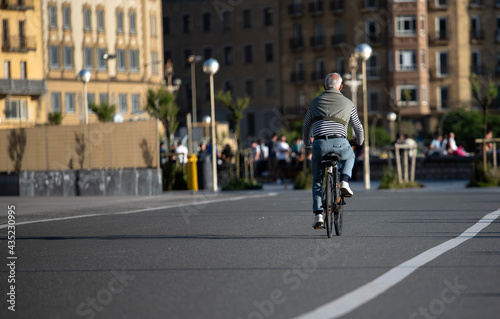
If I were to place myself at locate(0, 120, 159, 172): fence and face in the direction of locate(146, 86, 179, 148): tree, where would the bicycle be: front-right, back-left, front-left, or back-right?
back-right

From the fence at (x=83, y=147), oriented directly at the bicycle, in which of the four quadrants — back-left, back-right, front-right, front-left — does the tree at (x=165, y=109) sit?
back-left

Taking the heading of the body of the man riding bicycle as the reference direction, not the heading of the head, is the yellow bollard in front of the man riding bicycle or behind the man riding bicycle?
in front

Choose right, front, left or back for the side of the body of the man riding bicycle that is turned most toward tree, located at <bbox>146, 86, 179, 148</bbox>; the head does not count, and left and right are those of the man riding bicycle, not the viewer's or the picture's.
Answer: front

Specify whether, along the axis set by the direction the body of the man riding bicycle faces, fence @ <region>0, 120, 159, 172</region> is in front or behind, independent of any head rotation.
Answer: in front

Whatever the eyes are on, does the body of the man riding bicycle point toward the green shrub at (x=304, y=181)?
yes

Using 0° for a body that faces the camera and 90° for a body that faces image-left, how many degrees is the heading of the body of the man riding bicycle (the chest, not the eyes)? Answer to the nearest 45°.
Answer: approximately 180°
